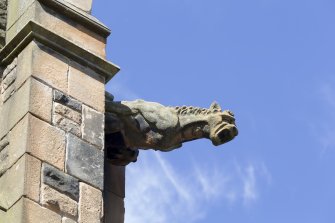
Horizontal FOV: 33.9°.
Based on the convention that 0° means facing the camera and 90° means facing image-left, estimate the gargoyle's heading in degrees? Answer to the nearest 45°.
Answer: approximately 270°
